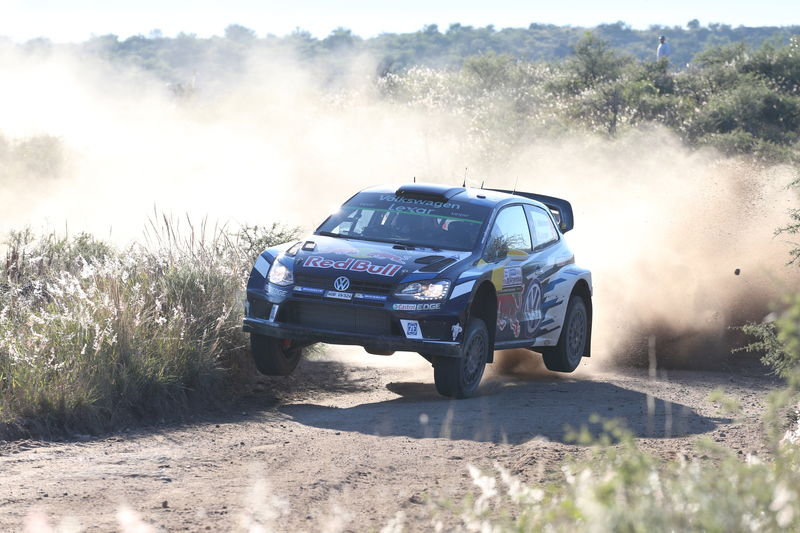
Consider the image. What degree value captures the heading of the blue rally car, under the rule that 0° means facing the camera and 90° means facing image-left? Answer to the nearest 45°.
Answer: approximately 45°
